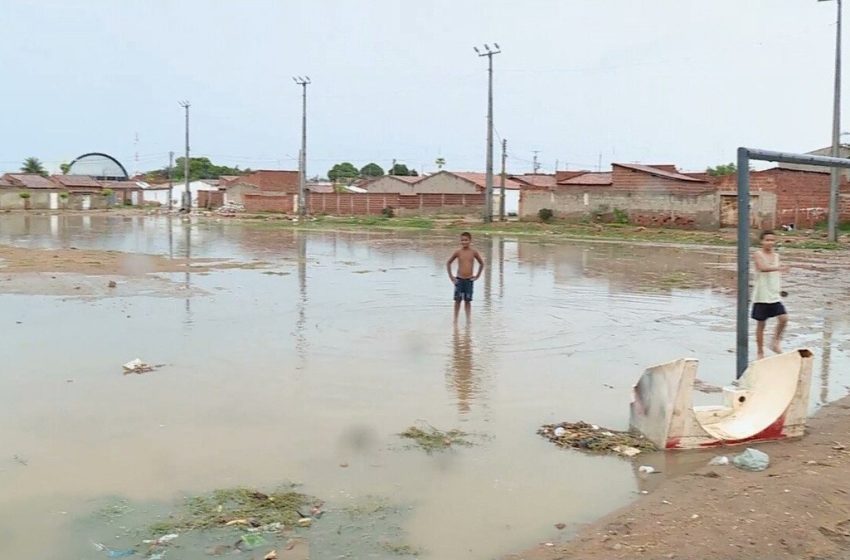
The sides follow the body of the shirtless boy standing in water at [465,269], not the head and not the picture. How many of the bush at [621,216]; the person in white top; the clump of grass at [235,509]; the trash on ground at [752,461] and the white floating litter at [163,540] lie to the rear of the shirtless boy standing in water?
1

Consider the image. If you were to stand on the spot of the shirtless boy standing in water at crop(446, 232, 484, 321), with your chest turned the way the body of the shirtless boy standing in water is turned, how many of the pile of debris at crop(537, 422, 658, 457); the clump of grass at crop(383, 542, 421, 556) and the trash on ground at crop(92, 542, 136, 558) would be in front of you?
3

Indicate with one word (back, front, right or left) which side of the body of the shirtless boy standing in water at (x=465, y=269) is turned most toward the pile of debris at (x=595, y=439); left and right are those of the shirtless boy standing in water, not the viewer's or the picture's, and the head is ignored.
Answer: front

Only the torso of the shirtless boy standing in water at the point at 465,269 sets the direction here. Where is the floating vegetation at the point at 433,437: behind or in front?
in front

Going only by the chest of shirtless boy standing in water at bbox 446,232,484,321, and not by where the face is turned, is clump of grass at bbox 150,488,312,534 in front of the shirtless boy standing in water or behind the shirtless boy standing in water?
in front

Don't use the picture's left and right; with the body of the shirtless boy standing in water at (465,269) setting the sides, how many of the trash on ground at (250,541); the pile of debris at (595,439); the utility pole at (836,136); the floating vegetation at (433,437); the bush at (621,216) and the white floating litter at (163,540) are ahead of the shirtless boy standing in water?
4

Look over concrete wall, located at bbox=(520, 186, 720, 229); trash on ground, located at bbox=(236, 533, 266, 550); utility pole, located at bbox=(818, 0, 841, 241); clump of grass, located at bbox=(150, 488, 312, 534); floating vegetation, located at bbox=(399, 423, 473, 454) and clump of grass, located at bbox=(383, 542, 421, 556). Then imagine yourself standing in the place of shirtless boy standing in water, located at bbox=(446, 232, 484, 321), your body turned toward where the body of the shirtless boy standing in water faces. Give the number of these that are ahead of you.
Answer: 4

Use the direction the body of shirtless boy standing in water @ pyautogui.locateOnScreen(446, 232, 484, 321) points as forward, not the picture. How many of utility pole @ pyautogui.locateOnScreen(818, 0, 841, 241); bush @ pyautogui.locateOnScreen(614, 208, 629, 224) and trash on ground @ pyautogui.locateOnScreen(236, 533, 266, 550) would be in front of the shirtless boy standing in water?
1

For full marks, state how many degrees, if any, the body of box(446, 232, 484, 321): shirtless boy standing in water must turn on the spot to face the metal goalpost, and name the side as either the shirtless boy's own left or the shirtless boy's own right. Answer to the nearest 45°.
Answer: approximately 45° to the shirtless boy's own left

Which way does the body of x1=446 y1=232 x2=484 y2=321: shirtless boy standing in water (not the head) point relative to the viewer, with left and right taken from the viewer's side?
facing the viewer

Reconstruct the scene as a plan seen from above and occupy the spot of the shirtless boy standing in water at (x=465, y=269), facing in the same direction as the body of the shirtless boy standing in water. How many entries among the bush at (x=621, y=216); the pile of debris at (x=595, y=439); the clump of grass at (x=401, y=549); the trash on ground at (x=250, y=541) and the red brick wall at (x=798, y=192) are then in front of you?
3

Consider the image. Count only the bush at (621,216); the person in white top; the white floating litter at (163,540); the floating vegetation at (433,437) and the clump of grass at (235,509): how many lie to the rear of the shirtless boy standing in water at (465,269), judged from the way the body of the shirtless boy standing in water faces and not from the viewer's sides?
1

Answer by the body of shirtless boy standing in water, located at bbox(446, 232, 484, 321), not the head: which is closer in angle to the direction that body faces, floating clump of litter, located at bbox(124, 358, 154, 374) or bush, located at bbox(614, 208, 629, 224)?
the floating clump of litter

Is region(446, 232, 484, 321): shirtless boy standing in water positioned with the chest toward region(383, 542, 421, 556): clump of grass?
yes

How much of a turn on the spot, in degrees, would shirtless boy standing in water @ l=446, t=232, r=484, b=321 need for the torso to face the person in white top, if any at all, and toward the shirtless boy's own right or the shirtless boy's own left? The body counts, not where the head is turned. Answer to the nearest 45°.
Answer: approximately 45° to the shirtless boy's own left

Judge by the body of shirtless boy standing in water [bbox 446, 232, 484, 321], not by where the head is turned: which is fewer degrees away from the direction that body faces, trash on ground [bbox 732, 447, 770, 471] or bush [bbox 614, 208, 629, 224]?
the trash on ground
